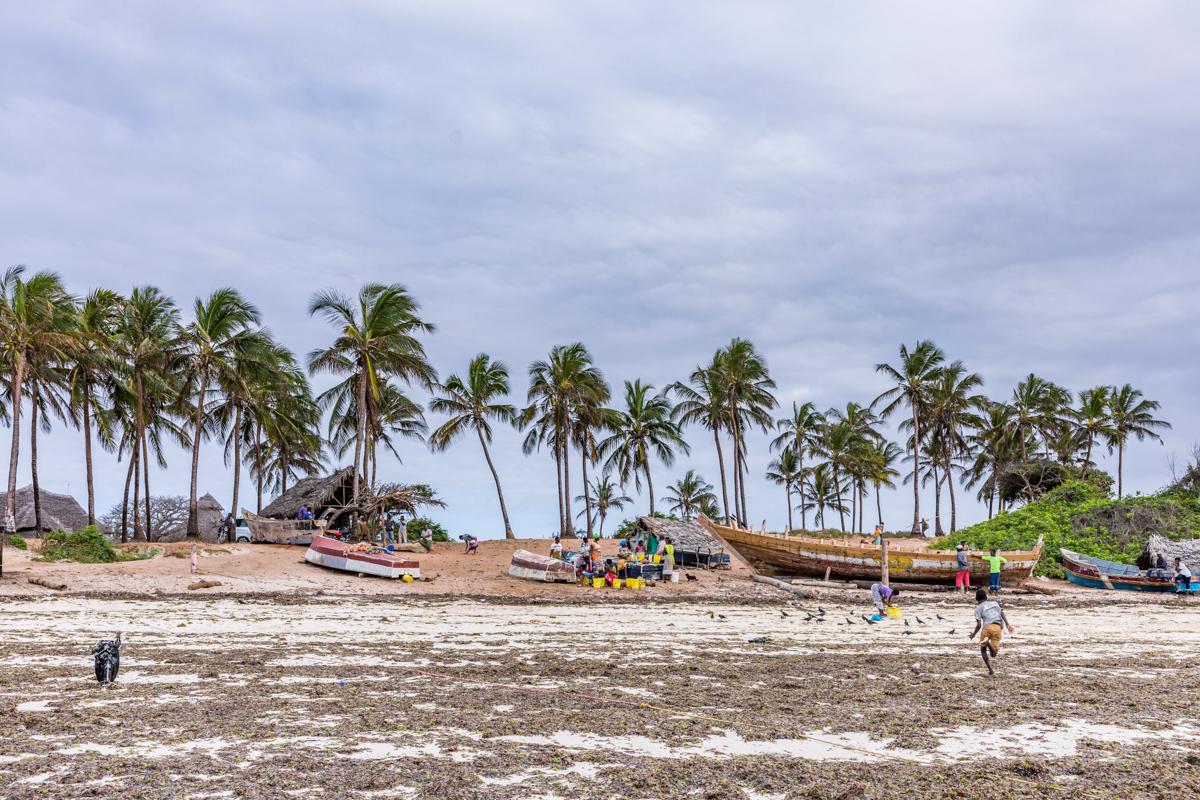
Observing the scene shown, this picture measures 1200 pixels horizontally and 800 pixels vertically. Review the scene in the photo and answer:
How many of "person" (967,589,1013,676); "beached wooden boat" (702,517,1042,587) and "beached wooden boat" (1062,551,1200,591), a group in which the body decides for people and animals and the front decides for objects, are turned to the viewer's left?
2

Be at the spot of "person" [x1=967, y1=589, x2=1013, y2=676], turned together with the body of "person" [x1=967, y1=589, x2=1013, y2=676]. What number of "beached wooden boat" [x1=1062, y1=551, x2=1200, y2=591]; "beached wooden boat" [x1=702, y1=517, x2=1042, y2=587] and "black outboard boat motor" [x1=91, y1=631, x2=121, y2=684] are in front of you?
2

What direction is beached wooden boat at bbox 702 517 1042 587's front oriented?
to the viewer's left

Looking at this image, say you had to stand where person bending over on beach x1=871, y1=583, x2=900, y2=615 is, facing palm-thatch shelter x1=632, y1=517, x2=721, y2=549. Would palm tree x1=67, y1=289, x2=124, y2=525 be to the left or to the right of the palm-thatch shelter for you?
left

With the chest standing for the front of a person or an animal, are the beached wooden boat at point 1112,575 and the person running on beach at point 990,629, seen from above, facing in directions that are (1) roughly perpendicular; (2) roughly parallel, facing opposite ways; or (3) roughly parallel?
roughly perpendicular

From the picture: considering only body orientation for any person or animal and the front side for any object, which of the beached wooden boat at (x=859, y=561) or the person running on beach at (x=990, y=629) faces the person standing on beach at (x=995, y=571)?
the person running on beach at (x=990, y=629)

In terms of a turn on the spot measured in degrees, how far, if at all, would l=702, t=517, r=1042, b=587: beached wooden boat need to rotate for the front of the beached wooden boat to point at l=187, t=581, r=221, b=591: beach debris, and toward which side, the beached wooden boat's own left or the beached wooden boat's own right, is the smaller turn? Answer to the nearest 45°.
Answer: approximately 45° to the beached wooden boat's own left

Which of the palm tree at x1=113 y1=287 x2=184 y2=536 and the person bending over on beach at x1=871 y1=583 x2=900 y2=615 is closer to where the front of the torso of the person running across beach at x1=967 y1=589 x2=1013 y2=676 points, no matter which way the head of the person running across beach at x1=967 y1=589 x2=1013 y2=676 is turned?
the person bending over on beach

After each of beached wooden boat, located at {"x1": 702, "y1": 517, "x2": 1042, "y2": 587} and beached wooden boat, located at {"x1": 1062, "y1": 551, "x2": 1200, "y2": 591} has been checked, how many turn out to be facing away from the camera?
0

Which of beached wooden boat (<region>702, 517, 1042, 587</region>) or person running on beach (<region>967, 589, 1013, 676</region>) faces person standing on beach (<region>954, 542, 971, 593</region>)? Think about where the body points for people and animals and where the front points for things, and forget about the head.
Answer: person running on beach (<region>967, 589, 1013, 676</region>)

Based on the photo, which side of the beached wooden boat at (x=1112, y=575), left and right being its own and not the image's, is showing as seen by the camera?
left

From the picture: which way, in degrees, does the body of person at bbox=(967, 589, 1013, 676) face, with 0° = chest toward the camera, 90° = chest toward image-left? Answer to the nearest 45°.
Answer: approximately 180°

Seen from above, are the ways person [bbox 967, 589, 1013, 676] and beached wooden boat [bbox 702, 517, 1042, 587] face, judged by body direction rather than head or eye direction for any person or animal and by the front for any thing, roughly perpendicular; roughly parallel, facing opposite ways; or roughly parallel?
roughly perpendicular
